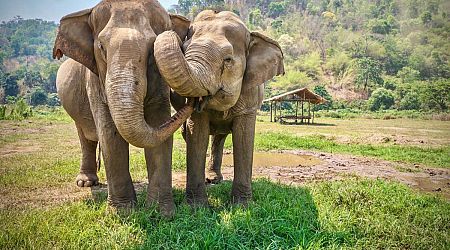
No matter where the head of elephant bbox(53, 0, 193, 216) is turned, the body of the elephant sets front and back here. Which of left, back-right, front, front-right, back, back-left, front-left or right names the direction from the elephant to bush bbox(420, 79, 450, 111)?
left

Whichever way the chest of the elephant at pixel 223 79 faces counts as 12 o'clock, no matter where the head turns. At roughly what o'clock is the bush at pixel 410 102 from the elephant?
The bush is roughly at 7 o'clock from the elephant.

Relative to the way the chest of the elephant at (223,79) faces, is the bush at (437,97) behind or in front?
behind

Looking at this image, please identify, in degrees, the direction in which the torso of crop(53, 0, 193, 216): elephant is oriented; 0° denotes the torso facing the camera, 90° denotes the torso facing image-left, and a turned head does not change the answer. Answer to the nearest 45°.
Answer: approximately 315°

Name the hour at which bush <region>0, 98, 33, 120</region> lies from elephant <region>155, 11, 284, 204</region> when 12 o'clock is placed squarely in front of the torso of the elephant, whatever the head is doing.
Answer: The bush is roughly at 5 o'clock from the elephant.

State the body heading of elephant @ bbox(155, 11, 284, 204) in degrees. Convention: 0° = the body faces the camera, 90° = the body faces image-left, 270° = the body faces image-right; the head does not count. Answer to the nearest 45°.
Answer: approximately 0°

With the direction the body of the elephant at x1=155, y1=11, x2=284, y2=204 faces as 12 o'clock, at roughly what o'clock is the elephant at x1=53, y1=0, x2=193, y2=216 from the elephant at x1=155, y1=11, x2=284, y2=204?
the elephant at x1=53, y1=0, x2=193, y2=216 is roughly at 2 o'clock from the elephant at x1=155, y1=11, x2=284, y2=204.

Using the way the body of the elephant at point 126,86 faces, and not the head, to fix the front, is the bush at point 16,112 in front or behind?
behind

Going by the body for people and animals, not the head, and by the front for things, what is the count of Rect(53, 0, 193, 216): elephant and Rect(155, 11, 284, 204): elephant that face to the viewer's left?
0

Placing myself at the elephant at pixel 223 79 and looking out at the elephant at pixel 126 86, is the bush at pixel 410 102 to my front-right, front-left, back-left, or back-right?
back-right

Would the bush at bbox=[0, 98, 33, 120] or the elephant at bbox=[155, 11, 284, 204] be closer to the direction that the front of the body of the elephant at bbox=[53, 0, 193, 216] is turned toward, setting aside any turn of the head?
the elephant
